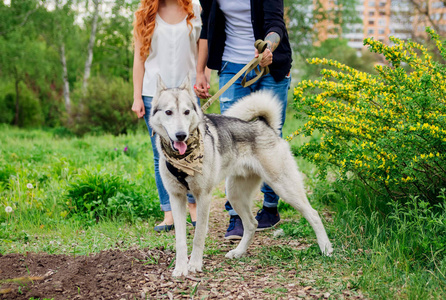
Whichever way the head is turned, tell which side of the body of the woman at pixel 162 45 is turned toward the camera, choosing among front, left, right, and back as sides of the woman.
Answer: front

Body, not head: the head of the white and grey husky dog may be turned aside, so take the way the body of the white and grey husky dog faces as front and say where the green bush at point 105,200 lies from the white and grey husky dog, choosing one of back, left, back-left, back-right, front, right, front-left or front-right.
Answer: right

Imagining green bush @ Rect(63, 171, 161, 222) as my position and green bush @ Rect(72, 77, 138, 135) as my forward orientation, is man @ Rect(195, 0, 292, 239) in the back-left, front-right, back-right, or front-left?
back-right

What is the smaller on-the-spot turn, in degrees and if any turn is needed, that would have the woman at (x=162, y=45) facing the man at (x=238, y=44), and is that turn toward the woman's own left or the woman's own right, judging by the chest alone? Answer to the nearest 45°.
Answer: approximately 90° to the woman's own left

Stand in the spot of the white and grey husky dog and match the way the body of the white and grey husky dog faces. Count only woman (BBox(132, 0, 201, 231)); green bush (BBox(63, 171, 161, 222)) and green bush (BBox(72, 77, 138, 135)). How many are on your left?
0

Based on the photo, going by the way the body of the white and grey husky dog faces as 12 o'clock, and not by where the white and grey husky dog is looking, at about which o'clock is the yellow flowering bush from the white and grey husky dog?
The yellow flowering bush is roughly at 7 o'clock from the white and grey husky dog.

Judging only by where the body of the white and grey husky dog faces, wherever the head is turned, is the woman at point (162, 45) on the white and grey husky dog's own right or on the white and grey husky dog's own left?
on the white and grey husky dog's own right

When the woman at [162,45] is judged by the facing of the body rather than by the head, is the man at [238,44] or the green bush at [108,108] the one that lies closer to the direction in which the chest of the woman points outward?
the man

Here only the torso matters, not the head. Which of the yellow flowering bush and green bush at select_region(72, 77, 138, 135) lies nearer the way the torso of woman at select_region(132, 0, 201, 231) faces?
the yellow flowering bush

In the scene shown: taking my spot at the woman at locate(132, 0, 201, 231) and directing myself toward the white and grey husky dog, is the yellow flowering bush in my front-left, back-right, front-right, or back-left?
front-left

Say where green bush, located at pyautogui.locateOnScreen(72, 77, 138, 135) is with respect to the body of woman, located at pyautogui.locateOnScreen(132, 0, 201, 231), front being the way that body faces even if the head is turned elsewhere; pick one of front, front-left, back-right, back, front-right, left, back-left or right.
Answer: back

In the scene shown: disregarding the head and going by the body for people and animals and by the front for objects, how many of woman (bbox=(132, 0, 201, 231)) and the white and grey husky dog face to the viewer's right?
0

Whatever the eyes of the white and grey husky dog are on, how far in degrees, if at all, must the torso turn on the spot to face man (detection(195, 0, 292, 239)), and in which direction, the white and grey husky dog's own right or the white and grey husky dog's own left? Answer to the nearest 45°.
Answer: approximately 135° to the white and grey husky dog's own right
